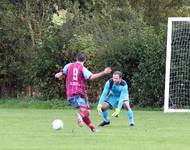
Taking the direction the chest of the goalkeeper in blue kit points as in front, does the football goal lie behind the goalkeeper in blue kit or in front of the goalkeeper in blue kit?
behind

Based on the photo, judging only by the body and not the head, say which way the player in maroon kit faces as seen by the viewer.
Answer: away from the camera

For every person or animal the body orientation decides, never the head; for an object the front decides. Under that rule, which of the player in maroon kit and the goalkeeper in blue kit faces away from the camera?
the player in maroon kit

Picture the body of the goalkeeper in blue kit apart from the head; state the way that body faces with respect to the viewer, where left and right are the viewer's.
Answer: facing the viewer and to the left of the viewer

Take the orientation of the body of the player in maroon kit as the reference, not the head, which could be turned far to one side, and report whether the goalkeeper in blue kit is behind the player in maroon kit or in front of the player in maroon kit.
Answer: in front

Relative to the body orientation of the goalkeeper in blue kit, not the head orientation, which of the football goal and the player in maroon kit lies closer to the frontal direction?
the player in maroon kit

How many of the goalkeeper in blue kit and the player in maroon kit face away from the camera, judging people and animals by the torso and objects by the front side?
1
